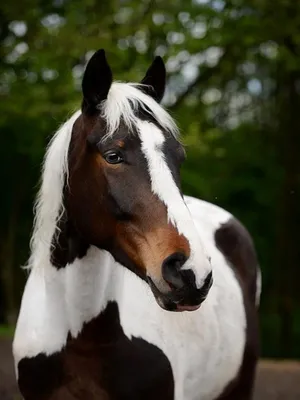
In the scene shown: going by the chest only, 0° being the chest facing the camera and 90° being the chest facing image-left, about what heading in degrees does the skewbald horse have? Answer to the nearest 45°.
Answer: approximately 45°
